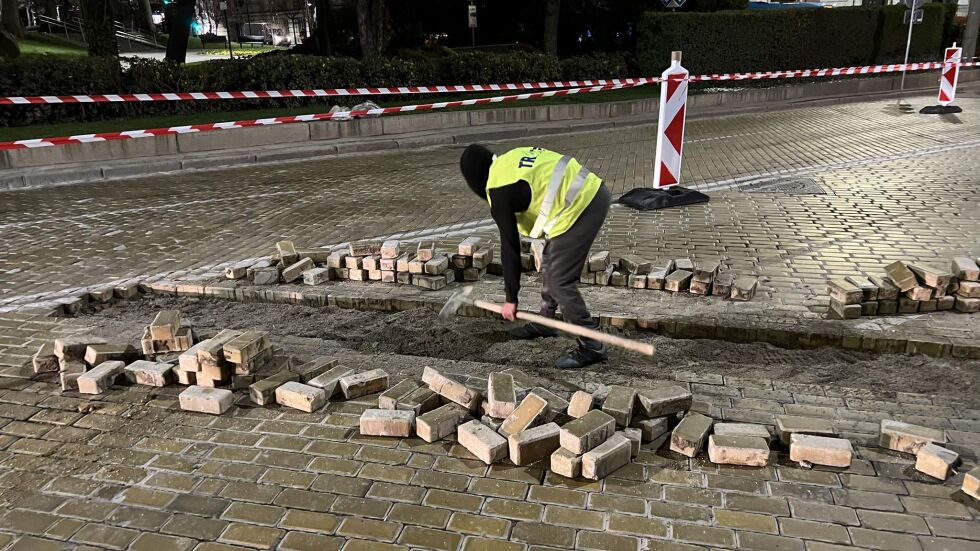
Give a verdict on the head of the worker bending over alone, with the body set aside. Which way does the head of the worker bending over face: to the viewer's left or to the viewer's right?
to the viewer's left

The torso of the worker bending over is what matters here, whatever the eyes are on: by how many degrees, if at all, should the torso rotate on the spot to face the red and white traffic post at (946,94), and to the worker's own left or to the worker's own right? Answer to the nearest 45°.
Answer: approximately 135° to the worker's own right

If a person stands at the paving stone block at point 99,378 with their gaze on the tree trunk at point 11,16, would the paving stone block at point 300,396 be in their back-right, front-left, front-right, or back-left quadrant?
back-right

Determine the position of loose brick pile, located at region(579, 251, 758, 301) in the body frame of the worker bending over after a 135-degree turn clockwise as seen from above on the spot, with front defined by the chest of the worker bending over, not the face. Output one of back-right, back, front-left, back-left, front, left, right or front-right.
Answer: front

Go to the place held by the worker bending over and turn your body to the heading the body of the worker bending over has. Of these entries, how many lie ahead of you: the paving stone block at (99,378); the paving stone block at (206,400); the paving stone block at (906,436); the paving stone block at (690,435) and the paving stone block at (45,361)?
3

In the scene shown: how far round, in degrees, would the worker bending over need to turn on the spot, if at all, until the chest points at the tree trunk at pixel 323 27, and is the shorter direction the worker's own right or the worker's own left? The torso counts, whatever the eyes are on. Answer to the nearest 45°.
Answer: approximately 90° to the worker's own right

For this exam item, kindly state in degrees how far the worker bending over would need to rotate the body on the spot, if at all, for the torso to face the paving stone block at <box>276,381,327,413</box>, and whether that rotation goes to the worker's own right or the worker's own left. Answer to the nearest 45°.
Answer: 0° — they already face it

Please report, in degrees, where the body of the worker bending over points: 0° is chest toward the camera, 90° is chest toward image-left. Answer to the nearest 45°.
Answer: approximately 90°

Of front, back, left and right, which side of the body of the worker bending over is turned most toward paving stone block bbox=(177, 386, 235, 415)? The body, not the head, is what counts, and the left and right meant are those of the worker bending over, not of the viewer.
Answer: front

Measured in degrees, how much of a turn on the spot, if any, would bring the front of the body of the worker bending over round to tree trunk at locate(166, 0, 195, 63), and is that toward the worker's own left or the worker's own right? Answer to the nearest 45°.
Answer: approximately 45° to the worker's own right

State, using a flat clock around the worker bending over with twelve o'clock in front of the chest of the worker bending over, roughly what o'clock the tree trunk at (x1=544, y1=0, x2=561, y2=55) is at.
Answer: The tree trunk is roughly at 3 o'clock from the worker bending over.

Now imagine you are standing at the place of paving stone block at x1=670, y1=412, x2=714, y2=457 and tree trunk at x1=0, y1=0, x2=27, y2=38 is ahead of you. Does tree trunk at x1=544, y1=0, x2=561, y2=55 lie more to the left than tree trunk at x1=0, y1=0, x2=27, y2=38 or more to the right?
right
